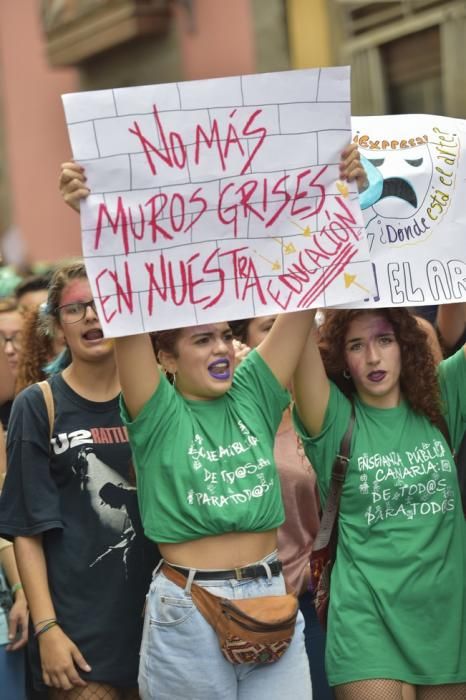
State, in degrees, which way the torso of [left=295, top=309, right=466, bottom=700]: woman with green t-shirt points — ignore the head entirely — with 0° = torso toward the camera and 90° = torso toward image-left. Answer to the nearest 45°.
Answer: approximately 0°

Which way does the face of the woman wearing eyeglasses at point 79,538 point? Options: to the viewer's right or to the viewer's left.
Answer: to the viewer's right

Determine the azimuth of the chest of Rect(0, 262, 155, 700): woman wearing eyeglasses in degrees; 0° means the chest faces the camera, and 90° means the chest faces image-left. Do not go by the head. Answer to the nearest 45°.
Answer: approximately 315°

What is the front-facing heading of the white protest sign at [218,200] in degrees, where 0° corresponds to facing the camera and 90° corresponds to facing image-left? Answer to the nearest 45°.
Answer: approximately 0°

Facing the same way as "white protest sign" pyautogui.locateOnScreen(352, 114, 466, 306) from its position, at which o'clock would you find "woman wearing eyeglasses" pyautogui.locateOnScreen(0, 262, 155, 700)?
The woman wearing eyeglasses is roughly at 2 o'clock from the white protest sign.
